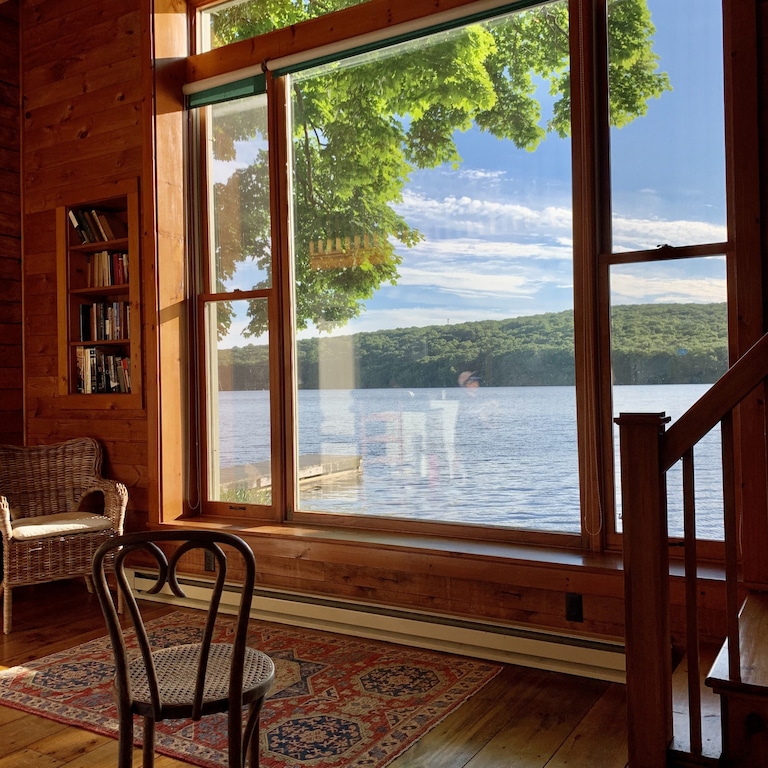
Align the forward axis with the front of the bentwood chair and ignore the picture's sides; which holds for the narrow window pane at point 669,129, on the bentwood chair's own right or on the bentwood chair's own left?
on the bentwood chair's own right

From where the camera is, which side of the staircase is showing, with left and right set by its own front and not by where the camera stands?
left

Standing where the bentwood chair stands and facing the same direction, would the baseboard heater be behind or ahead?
ahead

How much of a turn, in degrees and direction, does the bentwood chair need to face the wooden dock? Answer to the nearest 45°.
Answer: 0° — it already faces it

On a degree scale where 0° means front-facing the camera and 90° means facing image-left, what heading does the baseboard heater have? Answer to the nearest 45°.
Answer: approximately 45°

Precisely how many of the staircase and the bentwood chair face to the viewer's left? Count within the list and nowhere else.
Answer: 1

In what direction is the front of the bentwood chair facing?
away from the camera

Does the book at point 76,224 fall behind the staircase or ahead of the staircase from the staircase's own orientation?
ahead

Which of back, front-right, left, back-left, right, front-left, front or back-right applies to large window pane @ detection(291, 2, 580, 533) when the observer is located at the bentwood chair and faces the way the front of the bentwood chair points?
front-right

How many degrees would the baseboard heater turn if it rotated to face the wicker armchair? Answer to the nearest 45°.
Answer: approximately 90° to its right

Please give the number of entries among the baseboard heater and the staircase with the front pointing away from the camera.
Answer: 0
